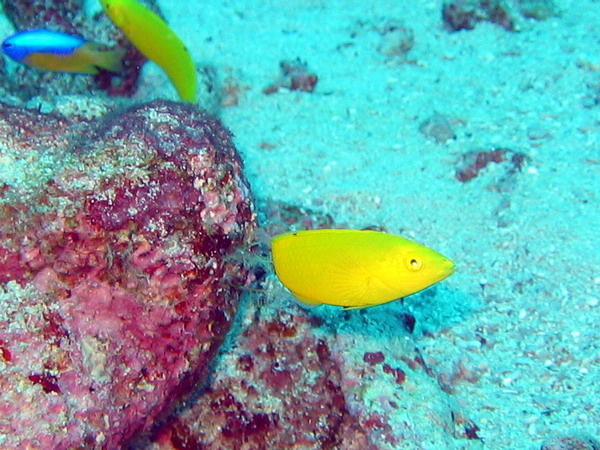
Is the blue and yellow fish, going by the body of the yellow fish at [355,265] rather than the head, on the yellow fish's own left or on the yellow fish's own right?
on the yellow fish's own left

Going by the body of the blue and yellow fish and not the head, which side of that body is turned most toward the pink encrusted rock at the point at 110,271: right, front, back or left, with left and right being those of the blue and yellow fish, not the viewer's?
left

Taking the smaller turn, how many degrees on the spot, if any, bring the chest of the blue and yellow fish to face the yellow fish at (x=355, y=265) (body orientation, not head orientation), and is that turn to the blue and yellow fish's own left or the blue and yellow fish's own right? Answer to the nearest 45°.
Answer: approximately 90° to the blue and yellow fish's own left

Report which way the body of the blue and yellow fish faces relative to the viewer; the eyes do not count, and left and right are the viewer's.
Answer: facing to the left of the viewer

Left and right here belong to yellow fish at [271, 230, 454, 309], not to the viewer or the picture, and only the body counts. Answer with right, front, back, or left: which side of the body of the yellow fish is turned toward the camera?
right

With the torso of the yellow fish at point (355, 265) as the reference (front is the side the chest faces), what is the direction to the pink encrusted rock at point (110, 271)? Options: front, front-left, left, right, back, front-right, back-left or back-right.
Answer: back

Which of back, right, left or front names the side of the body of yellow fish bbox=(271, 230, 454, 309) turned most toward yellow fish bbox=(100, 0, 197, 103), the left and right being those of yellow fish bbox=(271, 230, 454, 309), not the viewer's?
left

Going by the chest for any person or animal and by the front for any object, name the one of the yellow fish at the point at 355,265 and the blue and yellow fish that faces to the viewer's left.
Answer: the blue and yellow fish

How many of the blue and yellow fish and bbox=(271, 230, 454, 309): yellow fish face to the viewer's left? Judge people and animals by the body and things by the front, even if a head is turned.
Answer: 1

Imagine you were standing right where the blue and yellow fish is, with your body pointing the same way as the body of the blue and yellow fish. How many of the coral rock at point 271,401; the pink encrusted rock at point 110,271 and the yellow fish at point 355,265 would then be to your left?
3

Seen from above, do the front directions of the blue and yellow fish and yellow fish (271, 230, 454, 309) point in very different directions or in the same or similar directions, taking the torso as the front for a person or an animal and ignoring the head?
very different directions
